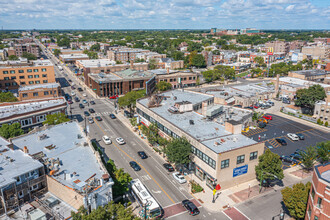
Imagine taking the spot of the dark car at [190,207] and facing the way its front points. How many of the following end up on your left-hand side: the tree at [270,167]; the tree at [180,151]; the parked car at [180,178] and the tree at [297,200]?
0

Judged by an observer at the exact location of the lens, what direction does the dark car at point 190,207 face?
facing away from the viewer and to the left of the viewer

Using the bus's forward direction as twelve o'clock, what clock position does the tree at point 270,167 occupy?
The tree is roughly at 10 o'clock from the bus.

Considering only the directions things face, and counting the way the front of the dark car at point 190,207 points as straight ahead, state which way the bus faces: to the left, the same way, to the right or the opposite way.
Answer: the opposite way

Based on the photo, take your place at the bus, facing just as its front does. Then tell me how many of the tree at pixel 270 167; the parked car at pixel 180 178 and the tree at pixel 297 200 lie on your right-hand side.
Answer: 0

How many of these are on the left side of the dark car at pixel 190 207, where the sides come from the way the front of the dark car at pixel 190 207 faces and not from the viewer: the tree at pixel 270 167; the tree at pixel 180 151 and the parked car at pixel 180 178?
0

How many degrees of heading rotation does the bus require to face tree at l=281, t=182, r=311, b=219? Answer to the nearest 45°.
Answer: approximately 45° to its left

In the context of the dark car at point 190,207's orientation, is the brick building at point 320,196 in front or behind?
behind

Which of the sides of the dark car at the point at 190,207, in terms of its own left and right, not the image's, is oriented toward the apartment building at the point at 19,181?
left

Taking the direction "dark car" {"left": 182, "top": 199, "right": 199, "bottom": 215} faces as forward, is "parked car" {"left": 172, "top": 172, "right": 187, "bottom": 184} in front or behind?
in front

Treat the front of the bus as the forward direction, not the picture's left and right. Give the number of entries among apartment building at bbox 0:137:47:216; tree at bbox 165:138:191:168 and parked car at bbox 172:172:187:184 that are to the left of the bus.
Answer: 2

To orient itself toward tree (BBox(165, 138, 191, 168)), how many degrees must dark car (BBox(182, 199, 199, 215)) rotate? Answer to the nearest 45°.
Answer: approximately 45° to its right

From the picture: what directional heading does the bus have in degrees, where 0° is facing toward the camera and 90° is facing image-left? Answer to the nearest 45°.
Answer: approximately 315°

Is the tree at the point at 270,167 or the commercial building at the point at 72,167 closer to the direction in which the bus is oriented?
the tree

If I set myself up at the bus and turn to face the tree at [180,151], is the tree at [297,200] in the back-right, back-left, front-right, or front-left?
front-right

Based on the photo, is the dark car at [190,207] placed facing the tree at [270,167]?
no

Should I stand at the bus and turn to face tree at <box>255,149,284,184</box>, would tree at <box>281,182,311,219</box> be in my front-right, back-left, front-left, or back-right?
front-right
